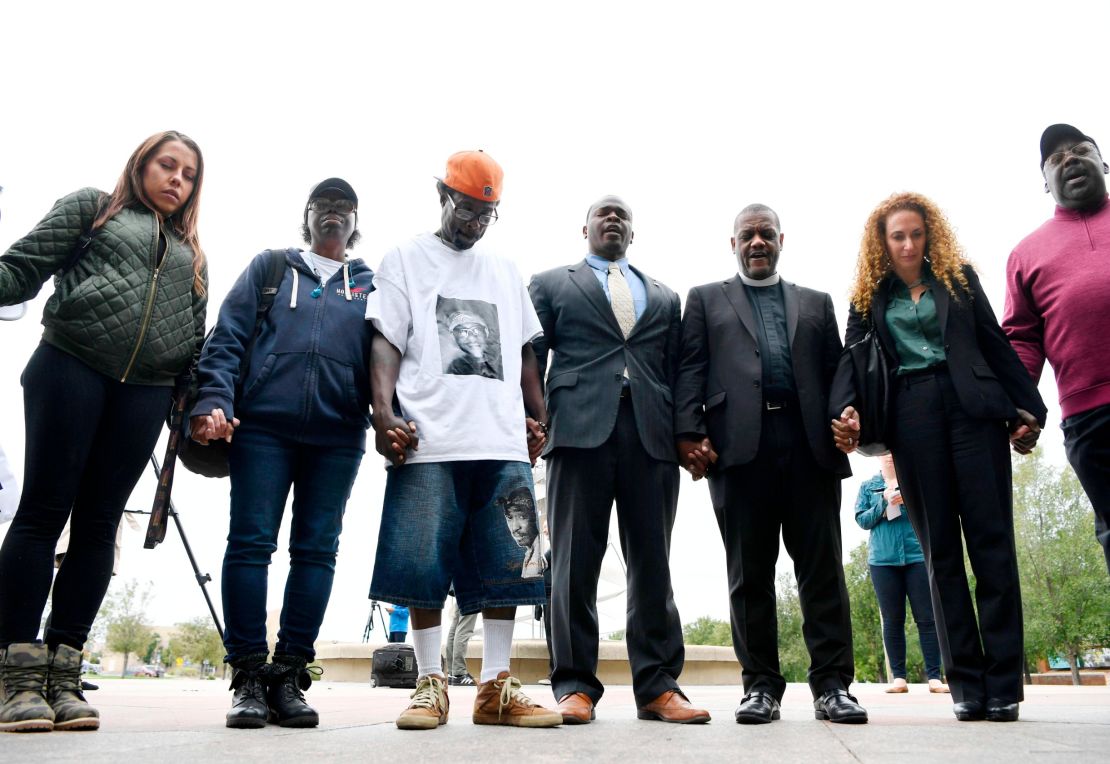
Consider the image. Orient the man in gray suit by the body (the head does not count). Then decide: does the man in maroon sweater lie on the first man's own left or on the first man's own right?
on the first man's own left

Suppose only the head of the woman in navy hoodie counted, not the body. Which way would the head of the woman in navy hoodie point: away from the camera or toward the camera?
toward the camera

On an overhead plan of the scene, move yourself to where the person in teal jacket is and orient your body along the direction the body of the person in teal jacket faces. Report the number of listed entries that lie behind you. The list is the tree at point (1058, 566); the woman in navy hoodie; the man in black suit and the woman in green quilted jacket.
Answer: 1

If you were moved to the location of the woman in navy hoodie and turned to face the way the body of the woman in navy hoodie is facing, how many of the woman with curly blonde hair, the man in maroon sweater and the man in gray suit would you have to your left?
3

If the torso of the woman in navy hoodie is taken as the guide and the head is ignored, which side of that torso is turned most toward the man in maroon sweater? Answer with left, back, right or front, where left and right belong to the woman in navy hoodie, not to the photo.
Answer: left

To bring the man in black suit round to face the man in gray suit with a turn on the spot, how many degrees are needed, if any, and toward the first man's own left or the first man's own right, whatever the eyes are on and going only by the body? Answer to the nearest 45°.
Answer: approximately 90° to the first man's own right

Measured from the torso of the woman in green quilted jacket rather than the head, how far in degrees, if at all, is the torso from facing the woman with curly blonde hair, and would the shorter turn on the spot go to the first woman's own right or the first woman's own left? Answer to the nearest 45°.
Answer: approximately 45° to the first woman's own left

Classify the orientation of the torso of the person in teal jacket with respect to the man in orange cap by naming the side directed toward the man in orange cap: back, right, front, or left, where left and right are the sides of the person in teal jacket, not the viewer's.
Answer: front

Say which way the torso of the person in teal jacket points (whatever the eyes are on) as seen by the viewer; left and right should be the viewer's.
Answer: facing the viewer

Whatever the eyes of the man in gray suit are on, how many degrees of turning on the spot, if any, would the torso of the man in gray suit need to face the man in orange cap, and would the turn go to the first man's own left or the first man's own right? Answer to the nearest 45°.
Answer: approximately 45° to the first man's own right

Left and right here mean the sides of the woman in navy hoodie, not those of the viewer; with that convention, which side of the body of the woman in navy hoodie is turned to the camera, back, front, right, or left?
front

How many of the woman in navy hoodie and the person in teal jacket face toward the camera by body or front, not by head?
2
